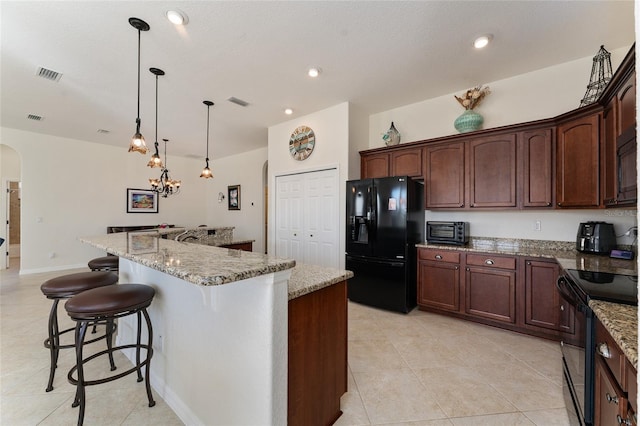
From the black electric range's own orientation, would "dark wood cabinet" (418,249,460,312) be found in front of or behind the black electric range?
in front

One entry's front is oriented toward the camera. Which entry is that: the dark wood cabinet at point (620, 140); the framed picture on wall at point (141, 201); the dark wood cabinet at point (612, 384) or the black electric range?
the framed picture on wall

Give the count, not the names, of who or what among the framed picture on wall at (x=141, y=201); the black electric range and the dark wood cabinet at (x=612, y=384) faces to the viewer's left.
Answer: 2

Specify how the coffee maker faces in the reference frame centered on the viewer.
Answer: facing the viewer and to the left of the viewer

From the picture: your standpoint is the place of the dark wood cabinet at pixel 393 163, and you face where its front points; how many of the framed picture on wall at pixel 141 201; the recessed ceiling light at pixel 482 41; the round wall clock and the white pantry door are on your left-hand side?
1

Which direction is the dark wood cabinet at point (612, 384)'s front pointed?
to the viewer's left

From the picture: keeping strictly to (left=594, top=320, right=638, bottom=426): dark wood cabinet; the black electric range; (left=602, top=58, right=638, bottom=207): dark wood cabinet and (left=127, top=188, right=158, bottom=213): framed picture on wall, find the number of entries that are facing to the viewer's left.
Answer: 3

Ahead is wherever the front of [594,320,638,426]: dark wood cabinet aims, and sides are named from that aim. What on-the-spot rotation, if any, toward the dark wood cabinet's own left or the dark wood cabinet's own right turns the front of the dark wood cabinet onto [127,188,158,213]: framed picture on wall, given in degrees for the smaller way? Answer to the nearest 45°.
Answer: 0° — it already faces it

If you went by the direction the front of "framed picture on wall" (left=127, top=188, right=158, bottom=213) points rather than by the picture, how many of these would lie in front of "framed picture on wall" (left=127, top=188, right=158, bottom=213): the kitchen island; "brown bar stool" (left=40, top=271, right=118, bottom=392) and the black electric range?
3

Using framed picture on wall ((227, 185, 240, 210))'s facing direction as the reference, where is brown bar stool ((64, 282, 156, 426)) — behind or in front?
in front

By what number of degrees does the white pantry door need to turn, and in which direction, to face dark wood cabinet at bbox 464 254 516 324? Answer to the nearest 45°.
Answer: approximately 90° to its left

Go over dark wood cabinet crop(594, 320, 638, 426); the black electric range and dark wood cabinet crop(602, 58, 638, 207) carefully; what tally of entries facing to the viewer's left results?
3

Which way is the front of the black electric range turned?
to the viewer's left
